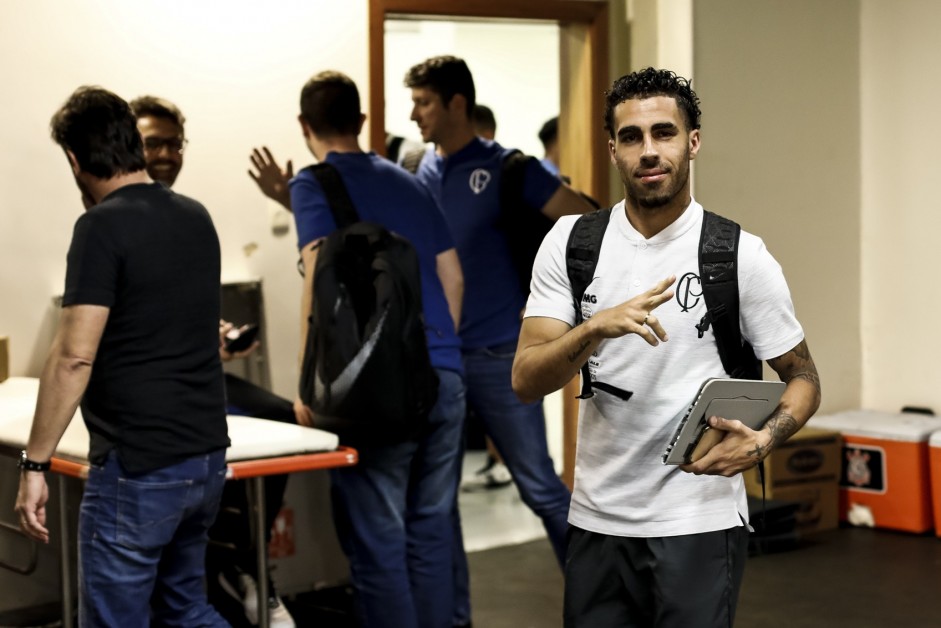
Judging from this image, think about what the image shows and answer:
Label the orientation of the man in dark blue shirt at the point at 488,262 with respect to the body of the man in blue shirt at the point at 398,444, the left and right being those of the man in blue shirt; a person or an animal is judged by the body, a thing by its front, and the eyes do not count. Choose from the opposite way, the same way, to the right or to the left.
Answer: to the left

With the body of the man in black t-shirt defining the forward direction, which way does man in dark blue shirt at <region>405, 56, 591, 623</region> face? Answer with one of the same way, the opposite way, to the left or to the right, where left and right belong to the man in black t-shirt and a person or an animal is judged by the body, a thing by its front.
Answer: to the left

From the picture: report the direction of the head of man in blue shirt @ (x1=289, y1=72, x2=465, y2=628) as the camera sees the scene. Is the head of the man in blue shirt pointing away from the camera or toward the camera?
away from the camera

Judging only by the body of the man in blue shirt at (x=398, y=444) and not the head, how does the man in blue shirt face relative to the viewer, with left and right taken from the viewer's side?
facing away from the viewer and to the left of the viewer

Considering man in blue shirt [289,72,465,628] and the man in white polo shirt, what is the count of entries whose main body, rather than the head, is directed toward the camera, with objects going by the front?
1

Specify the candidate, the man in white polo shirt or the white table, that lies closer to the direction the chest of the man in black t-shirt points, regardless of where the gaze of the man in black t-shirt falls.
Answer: the white table

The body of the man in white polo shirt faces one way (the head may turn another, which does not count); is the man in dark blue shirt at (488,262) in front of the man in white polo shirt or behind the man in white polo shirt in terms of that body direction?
behind

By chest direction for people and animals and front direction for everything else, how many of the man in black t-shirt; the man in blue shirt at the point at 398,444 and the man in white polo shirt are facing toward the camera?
1

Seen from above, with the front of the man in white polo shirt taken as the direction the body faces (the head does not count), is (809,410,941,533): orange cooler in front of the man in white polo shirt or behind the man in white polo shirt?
behind

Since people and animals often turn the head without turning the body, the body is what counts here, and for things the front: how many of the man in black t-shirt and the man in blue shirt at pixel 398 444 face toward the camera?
0
